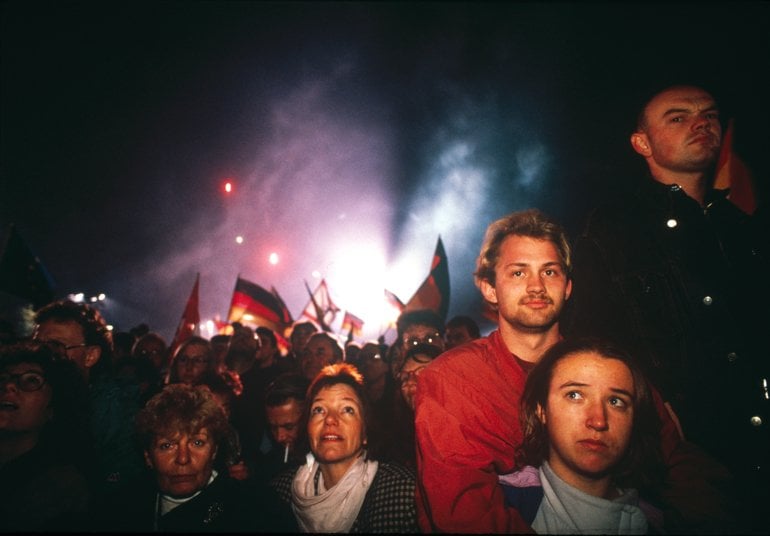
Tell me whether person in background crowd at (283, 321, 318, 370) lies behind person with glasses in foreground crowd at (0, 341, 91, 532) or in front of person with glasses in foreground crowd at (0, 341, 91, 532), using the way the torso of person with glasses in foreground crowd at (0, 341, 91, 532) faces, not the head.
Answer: behind

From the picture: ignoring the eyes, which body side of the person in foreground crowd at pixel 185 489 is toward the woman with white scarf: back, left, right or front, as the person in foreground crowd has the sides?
left

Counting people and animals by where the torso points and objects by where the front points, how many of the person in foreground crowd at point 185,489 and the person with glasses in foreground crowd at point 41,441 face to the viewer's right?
0

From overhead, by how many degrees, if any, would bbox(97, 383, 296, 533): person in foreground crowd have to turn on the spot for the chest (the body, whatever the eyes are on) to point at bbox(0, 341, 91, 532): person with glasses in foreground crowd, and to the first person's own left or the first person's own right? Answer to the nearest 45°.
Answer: approximately 90° to the first person's own right

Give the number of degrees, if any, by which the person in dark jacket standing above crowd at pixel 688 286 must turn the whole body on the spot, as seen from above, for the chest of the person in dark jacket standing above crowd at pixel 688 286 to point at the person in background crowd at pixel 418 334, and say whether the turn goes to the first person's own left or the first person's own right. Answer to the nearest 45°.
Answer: approximately 180°

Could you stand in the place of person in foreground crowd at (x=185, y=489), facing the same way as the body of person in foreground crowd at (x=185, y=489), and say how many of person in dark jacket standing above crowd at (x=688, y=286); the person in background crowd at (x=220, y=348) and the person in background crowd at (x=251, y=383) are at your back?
2

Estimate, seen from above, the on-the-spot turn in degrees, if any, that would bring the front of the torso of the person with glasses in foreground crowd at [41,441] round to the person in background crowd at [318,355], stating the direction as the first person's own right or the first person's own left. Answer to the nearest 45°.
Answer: approximately 180°

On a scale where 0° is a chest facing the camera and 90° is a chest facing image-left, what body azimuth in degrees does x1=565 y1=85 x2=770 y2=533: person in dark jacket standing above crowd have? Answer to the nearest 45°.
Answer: approximately 315°

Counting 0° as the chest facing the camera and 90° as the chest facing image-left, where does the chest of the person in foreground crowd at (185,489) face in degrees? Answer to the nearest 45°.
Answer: approximately 0°

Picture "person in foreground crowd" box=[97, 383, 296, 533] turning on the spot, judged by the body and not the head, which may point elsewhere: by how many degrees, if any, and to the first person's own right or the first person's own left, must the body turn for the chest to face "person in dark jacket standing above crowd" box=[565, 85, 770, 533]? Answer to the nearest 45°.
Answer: approximately 45° to the first person's own left

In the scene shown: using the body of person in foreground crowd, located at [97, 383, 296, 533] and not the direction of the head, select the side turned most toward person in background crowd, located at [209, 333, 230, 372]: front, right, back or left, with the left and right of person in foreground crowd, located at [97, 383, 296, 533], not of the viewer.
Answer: back
